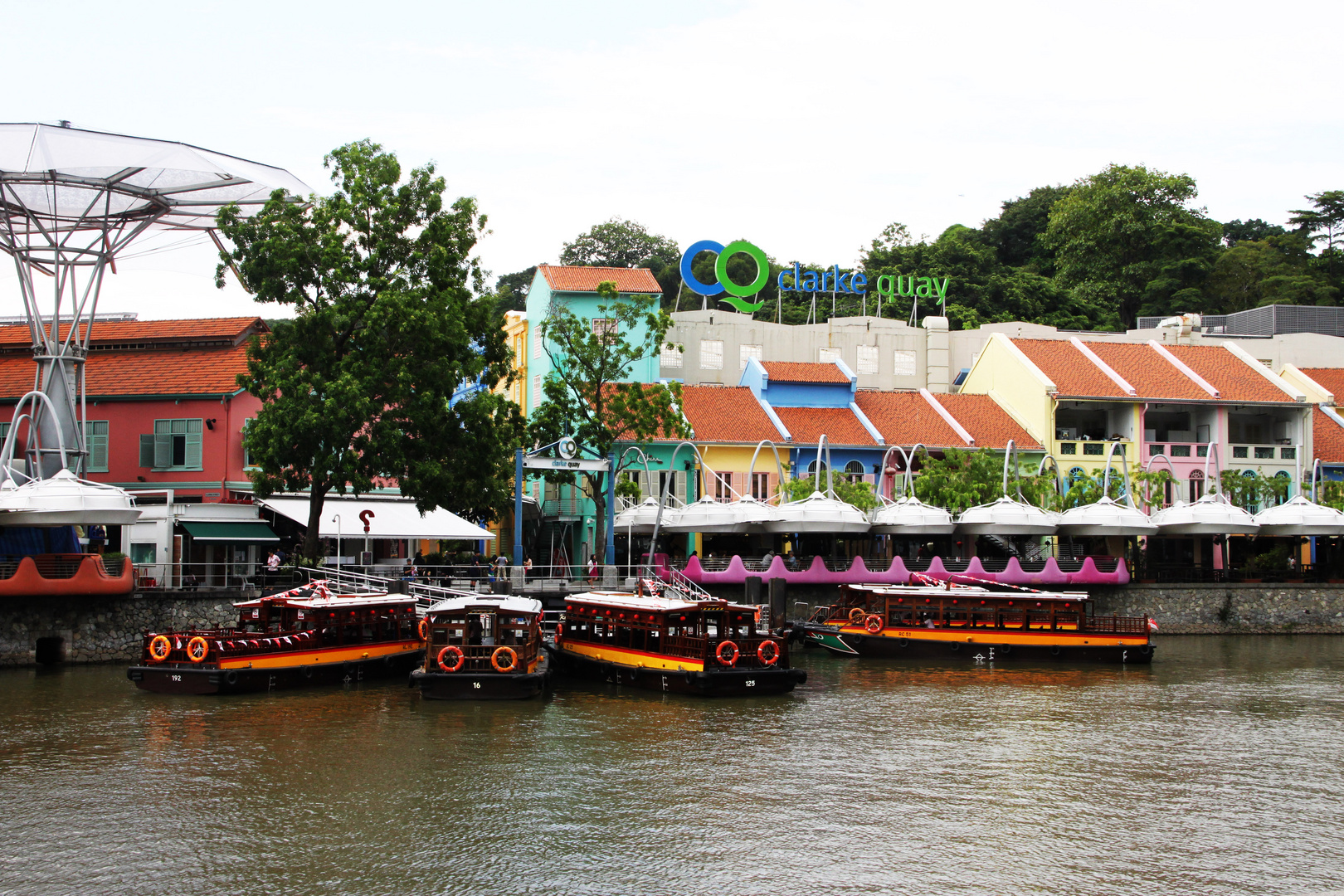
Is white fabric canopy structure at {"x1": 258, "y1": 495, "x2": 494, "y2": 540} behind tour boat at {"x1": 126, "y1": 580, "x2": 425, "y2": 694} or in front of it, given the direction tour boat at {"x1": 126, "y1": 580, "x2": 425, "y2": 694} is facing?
in front

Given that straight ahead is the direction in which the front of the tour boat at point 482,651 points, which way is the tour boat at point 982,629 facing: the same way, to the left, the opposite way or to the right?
to the left

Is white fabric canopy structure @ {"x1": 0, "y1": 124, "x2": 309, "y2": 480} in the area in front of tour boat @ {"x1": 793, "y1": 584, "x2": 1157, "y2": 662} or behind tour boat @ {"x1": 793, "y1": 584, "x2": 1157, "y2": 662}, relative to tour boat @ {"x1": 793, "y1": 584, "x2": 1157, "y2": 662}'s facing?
in front

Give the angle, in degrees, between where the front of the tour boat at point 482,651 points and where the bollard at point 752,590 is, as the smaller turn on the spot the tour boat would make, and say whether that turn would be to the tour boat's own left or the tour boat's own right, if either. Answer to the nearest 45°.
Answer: approximately 45° to the tour boat's own right

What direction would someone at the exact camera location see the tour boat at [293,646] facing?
facing away from the viewer and to the right of the viewer

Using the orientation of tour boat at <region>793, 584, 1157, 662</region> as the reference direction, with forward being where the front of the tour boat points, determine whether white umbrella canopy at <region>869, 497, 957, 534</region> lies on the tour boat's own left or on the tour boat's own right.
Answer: on the tour boat's own right

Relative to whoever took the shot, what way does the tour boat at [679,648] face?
facing away from the viewer and to the left of the viewer

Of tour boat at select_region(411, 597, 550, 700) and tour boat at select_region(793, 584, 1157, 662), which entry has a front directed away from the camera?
tour boat at select_region(411, 597, 550, 700)

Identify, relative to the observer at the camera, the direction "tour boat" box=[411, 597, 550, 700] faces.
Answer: facing away from the viewer

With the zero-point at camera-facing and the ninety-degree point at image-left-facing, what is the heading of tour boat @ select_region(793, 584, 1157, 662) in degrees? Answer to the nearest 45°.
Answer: approximately 90°

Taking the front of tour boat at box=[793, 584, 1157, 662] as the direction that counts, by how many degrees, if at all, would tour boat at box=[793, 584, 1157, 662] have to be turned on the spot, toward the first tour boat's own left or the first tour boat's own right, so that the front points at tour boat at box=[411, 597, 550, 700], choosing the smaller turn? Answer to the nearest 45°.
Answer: approximately 45° to the first tour boat's own left
